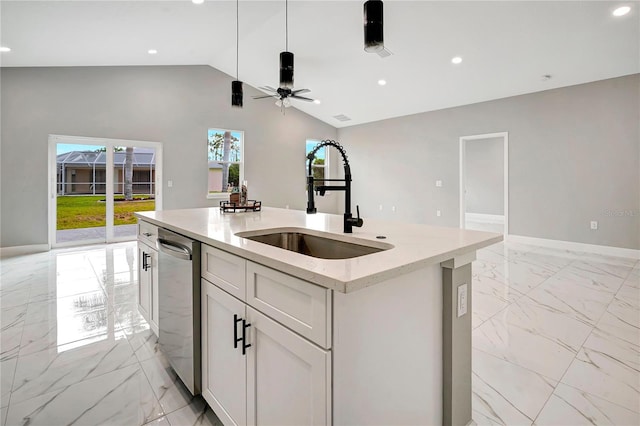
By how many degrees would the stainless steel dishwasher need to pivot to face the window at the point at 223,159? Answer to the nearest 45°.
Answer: approximately 135° to its right

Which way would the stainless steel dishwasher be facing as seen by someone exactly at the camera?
facing the viewer and to the left of the viewer
